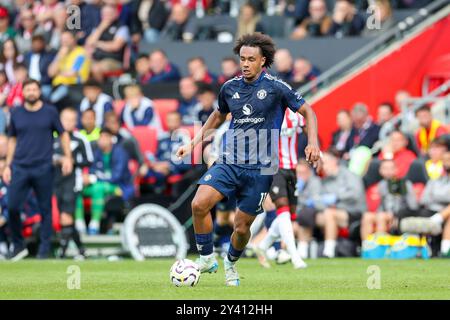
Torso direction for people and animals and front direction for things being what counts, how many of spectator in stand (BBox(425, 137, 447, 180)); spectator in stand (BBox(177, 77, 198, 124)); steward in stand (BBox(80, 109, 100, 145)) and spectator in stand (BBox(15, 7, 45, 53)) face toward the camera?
4

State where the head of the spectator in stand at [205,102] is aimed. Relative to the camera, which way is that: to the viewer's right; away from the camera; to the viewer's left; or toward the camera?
toward the camera

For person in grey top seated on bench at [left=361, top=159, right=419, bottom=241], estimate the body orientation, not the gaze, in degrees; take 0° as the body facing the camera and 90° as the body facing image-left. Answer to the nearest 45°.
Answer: approximately 45°

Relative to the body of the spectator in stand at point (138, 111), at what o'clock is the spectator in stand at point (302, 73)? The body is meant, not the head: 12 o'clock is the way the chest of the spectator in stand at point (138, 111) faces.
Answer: the spectator in stand at point (302, 73) is roughly at 9 o'clock from the spectator in stand at point (138, 111).

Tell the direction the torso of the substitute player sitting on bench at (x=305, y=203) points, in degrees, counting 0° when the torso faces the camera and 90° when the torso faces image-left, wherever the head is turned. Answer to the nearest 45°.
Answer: approximately 45°

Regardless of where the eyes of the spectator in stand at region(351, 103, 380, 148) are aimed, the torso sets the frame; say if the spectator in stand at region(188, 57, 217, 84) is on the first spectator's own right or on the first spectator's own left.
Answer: on the first spectator's own right

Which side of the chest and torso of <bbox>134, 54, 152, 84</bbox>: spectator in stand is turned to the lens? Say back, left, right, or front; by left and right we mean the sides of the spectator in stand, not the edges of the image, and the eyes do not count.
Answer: front

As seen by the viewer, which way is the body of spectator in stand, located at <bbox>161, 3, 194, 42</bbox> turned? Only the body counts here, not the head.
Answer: toward the camera

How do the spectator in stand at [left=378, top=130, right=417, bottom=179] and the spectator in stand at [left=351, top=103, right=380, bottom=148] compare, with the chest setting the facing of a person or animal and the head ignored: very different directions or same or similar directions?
same or similar directions

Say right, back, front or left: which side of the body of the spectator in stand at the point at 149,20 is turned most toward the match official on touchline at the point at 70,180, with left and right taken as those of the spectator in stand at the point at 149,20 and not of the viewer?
front

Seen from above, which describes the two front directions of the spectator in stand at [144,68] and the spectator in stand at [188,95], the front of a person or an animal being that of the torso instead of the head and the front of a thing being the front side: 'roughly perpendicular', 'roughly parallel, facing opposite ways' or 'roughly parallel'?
roughly parallel

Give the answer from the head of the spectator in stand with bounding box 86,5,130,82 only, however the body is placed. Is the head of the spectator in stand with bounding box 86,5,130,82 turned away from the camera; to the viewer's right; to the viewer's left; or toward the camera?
toward the camera

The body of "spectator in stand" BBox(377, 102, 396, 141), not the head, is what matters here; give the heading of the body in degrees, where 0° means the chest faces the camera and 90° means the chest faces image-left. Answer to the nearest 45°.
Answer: approximately 45°

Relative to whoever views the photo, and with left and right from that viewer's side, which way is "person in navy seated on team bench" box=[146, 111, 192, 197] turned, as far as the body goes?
facing the viewer

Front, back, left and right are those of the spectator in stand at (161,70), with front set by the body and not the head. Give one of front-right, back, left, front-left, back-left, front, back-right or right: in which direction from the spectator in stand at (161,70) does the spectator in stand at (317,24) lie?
back-left

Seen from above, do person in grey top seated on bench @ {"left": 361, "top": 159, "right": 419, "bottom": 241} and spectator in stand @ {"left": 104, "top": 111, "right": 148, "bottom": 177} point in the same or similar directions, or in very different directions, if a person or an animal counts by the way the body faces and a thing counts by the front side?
same or similar directions

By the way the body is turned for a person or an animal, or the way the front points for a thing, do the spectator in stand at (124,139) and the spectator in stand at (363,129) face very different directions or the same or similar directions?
same or similar directions

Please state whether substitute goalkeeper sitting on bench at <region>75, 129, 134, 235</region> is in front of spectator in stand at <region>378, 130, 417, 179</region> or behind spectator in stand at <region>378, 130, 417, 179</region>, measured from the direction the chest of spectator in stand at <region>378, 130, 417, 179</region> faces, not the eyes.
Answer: in front

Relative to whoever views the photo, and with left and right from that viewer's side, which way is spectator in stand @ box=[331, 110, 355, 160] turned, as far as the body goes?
facing the viewer and to the left of the viewer

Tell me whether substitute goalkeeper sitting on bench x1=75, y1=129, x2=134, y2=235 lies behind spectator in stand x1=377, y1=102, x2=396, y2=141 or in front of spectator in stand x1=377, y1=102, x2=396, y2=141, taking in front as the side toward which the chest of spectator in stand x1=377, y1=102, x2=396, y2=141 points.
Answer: in front
